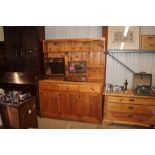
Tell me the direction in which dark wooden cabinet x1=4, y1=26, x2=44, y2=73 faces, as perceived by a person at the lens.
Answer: facing the viewer

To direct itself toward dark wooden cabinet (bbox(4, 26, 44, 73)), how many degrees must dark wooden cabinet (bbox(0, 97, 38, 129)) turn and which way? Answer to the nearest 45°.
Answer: approximately 135° to its left

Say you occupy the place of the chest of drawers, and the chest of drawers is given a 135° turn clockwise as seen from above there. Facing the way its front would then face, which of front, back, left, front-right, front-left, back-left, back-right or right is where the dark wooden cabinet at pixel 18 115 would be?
left

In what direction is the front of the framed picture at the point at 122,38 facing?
toward the camera

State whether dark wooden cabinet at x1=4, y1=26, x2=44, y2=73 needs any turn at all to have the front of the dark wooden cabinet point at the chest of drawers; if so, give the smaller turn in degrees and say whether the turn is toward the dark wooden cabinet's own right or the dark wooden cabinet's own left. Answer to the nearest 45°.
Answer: approximately 45° to the dark wooden cabinet's own left

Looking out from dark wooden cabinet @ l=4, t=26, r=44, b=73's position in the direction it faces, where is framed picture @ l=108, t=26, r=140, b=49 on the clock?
The framed picture is roughly at 10 o'clock from the dark wooden cabinet.

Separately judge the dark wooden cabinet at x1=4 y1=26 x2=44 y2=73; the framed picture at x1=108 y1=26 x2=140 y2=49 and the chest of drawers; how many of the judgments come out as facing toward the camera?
3

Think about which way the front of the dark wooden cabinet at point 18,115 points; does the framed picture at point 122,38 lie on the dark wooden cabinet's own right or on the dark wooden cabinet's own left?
on the dark wooden cabinet's own left

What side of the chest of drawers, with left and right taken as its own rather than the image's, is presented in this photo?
front
